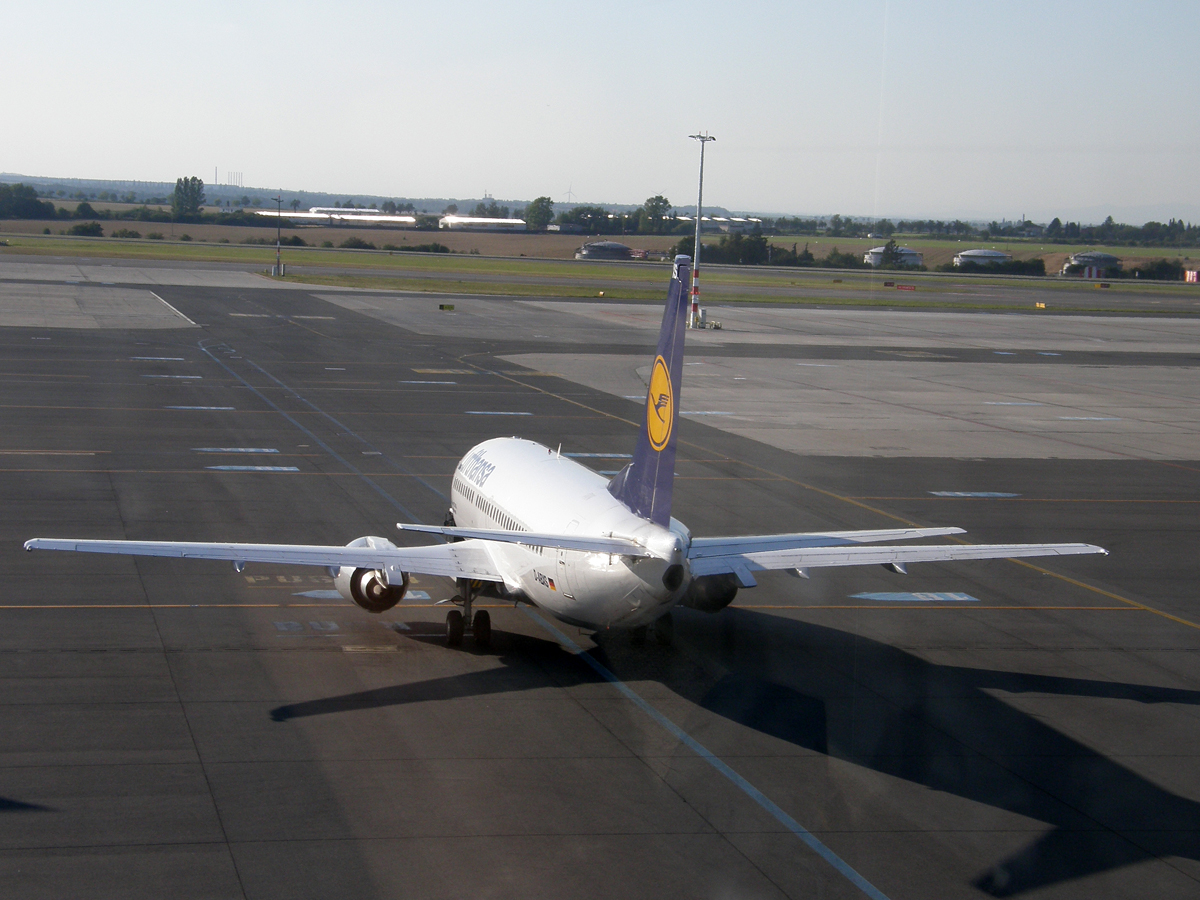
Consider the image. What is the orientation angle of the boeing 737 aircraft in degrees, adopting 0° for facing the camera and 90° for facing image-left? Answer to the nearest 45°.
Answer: approximately 180°
